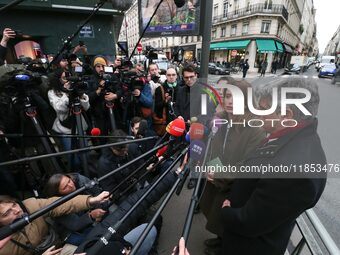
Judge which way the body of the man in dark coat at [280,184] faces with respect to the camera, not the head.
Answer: to the viewer's left

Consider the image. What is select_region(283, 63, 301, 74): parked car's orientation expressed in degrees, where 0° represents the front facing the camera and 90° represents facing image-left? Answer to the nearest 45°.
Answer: approximately 45°

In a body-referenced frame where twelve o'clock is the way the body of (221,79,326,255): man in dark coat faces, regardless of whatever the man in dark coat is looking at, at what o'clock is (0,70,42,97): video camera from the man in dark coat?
The video camera is roughly at 12 o'clock from the man in dark coat.

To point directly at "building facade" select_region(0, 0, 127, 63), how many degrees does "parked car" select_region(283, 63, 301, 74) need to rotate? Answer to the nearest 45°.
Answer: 0° — it already faces it
